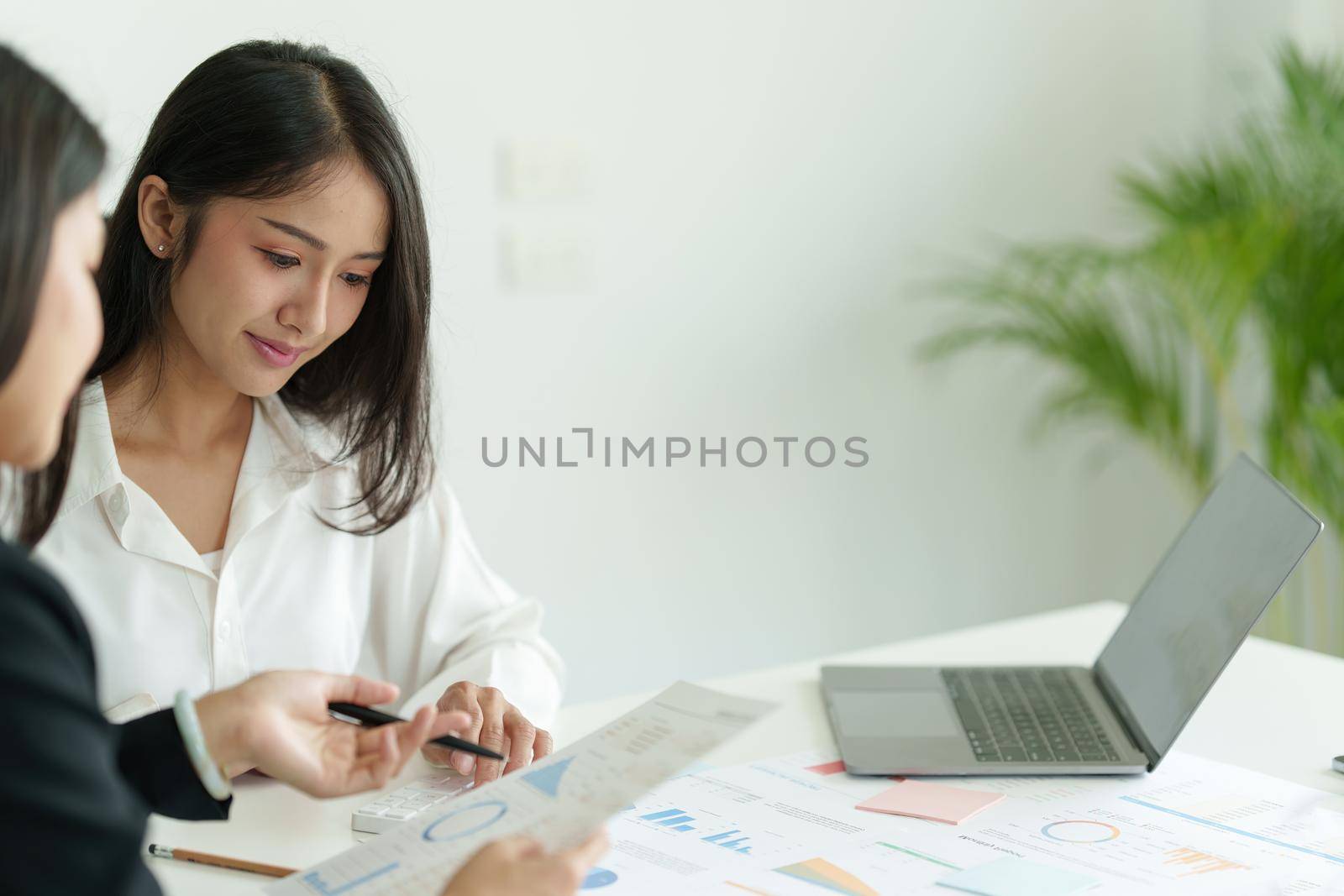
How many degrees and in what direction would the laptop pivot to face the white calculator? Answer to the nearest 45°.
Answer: approximately 45° to its left

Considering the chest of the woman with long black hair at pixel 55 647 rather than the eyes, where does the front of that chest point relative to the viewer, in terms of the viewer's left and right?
facing away from the viewer and to the right of the viewer

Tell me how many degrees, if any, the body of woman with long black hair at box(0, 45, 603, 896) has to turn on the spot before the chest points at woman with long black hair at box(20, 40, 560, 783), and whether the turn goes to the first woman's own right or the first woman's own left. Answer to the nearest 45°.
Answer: approximately 45° to the first woman's own left

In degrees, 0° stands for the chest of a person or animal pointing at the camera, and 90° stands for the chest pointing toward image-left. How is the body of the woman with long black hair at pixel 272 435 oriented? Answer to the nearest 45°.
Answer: approximately 0°

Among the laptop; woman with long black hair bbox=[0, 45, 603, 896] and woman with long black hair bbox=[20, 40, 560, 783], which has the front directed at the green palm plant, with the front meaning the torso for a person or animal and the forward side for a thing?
woman with long black hair bbox=[0, 45, 603, 896]

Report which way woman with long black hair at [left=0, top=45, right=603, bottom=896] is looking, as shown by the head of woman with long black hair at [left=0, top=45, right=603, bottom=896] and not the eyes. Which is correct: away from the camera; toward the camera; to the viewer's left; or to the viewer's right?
to the viewer's right

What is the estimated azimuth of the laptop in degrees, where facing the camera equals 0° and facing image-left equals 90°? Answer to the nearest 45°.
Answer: approximately 90°

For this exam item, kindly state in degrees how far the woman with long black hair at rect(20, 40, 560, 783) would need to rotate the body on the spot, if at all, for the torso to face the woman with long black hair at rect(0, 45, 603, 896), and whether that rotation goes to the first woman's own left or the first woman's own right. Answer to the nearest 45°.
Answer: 0° — they already face them
